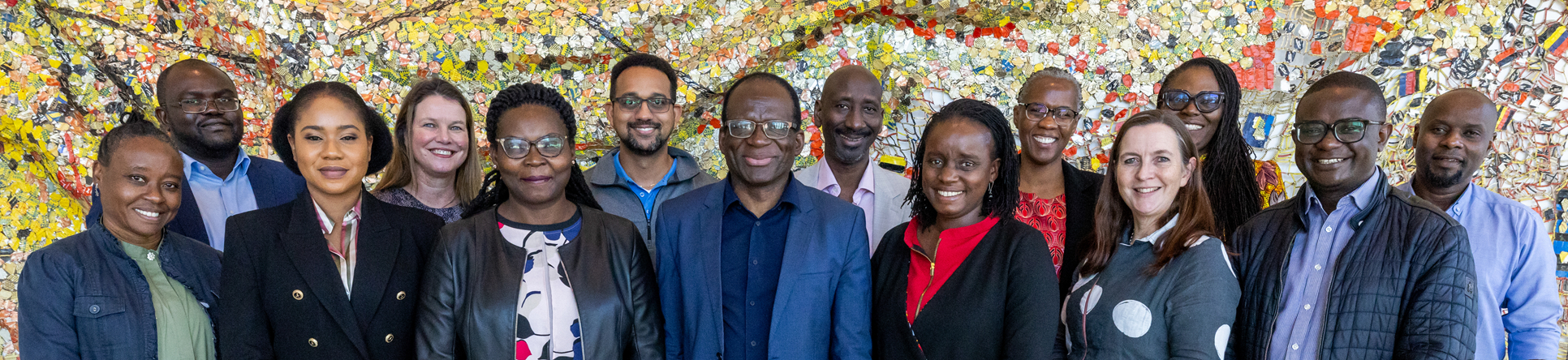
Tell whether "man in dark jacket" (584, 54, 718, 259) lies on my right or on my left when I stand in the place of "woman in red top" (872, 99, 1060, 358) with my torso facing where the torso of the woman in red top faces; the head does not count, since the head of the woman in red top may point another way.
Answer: on my right

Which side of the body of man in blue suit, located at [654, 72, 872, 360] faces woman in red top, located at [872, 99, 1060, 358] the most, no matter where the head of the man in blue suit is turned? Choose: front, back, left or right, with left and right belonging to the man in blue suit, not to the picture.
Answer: left

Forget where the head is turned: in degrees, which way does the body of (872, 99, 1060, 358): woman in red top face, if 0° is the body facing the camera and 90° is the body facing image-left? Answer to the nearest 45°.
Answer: approximately 45°

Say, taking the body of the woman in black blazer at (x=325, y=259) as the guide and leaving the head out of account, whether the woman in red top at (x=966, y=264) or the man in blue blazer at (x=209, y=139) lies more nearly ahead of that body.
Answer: the woman in red top

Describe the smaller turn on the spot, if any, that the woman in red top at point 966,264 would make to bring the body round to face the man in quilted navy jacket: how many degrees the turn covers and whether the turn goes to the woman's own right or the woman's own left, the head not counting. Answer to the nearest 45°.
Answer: approximately 135° to the woman's own left

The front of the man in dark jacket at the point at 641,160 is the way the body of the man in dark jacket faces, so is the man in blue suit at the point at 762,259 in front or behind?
in front

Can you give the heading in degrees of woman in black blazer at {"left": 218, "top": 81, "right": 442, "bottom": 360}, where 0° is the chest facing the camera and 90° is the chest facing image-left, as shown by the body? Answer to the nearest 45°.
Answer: approximately 0°
